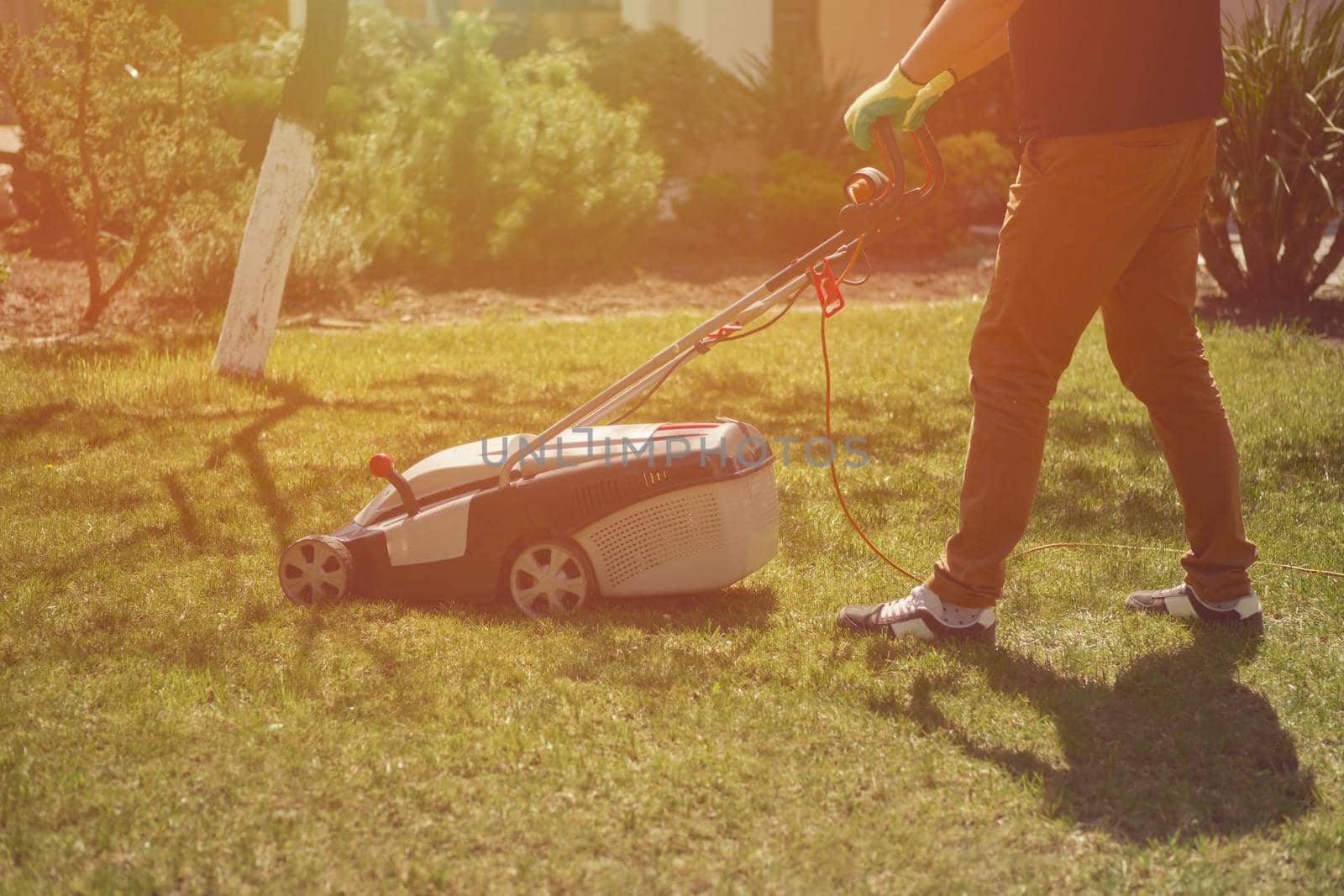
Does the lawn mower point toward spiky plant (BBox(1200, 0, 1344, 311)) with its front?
no

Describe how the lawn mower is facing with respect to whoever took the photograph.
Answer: facing to the left of the viewer

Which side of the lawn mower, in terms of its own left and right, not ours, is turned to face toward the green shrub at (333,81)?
right

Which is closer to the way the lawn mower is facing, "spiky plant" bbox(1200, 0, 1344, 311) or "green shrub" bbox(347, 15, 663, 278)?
the green shrub

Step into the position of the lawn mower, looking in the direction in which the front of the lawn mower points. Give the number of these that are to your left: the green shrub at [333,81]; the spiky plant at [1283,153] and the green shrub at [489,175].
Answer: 0

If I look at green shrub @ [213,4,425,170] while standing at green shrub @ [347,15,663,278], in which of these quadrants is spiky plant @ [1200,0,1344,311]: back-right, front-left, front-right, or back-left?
back-right

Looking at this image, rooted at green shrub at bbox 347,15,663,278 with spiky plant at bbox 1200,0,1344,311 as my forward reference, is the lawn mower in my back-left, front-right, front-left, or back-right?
front-right

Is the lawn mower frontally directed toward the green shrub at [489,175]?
no

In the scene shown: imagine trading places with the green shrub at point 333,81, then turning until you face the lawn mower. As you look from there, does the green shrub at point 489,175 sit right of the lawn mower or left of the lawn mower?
left

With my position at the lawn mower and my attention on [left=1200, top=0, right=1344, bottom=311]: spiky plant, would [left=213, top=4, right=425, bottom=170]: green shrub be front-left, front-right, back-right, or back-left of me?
front-left
